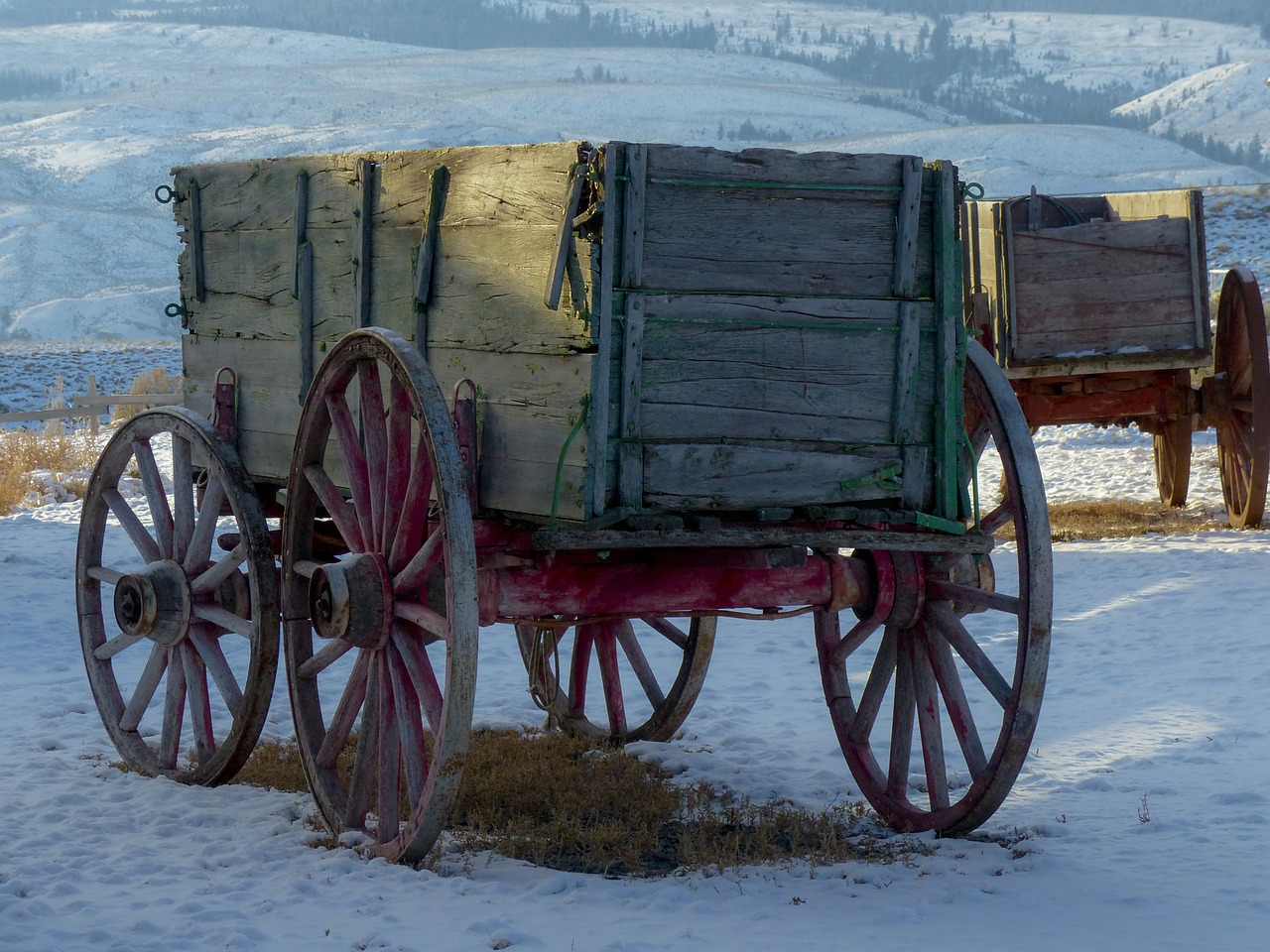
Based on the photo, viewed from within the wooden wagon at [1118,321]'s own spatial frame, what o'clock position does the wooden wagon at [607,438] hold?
the wooden wagon at [607,438] is roughly at 8 o'clock from the wooden wagon at [1118,321].

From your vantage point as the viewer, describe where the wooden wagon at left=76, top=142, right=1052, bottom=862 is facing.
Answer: facing away from the viewer and to the left of the viewer

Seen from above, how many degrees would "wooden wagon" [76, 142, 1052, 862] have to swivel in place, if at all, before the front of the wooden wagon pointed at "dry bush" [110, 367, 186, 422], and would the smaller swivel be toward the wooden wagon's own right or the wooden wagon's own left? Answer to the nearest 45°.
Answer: approximately 45° to the wooden wagon's own right

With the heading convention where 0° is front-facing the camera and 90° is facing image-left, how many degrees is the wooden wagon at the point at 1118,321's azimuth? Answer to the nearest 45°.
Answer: approximately 135°

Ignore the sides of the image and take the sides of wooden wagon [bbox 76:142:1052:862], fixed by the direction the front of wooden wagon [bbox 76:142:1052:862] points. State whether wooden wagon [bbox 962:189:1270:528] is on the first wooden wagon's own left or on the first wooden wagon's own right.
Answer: on the first wooden wagon's own right
